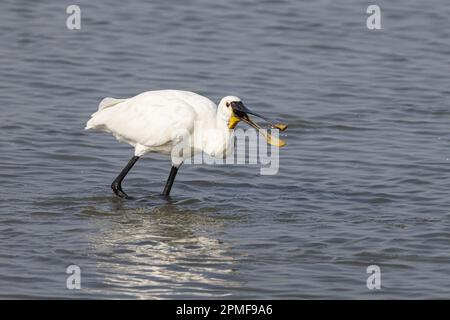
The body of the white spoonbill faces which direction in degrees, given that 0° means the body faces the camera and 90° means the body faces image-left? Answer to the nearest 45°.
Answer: approximately 270°
